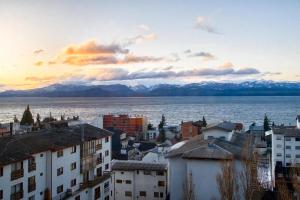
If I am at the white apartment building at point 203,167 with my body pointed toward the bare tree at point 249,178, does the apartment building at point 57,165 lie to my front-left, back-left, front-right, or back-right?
back-right

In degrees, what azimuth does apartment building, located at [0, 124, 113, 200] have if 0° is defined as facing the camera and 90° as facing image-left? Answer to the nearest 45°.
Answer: approximately 315°

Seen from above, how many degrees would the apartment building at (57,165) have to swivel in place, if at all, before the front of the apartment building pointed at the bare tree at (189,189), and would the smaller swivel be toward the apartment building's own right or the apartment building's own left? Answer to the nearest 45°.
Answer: approximately 45° to the apartment building's own left

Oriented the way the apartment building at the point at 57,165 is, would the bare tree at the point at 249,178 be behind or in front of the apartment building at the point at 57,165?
in front

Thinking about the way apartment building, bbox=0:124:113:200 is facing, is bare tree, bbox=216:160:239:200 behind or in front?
in front

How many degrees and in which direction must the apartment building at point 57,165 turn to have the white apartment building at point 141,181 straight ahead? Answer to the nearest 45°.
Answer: approximately 90° to its left
